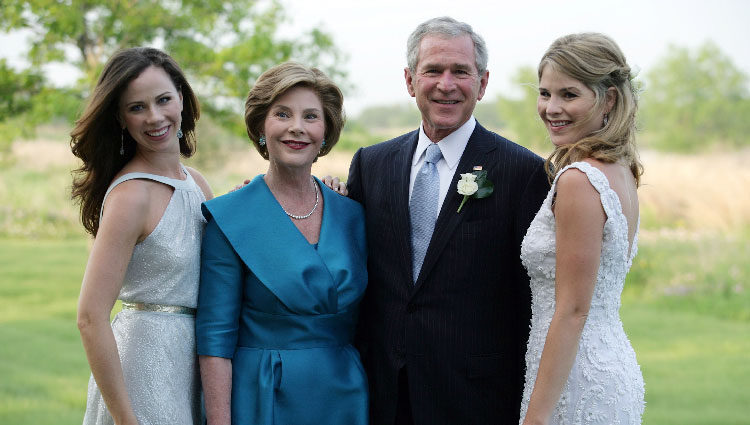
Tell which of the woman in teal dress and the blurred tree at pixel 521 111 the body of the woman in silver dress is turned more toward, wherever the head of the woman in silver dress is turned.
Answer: the woman in teal dress

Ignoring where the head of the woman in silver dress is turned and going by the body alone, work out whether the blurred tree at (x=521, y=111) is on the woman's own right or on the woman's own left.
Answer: on the woman's own left

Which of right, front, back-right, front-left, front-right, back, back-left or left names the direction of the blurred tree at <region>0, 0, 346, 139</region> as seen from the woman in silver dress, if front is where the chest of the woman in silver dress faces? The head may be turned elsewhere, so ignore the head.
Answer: back-left

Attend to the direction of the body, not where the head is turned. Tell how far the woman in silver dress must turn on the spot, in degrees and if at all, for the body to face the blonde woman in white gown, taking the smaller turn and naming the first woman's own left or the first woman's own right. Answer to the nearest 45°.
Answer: approximately 45° to the first woman's own left

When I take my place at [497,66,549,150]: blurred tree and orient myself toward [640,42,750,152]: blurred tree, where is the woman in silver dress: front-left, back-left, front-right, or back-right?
back-right

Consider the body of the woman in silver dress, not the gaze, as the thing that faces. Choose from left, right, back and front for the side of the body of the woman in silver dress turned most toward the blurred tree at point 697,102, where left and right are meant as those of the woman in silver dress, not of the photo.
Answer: left

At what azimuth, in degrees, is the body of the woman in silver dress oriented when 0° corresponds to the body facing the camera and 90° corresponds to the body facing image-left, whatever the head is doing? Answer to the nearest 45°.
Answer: approximately 315°

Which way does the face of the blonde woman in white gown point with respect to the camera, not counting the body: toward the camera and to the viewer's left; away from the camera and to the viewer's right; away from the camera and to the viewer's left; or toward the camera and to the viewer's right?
toward the camera and to the viewer's left

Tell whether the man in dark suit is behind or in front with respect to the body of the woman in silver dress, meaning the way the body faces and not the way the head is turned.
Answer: in front

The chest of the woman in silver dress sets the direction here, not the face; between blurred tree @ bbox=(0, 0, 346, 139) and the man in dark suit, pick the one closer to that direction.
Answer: the man in dark suit
